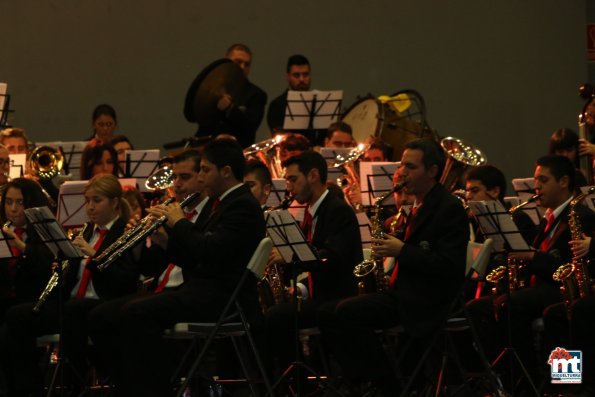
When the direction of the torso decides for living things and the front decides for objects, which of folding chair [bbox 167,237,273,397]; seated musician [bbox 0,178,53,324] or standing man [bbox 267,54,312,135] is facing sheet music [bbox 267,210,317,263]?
the standing man

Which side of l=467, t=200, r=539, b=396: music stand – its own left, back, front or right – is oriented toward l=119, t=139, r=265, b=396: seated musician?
back

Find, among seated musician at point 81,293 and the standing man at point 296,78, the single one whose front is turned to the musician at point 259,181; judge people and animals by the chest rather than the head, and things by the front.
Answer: the standing man

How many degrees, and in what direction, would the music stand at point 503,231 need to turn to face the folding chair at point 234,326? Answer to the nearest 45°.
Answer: approximately 180°

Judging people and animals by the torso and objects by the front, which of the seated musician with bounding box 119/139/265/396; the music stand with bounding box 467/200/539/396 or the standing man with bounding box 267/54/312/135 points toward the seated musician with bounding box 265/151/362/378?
the standing man

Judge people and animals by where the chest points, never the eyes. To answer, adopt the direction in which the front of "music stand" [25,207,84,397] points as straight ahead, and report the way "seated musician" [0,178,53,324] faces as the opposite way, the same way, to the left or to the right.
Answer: the opposite way
